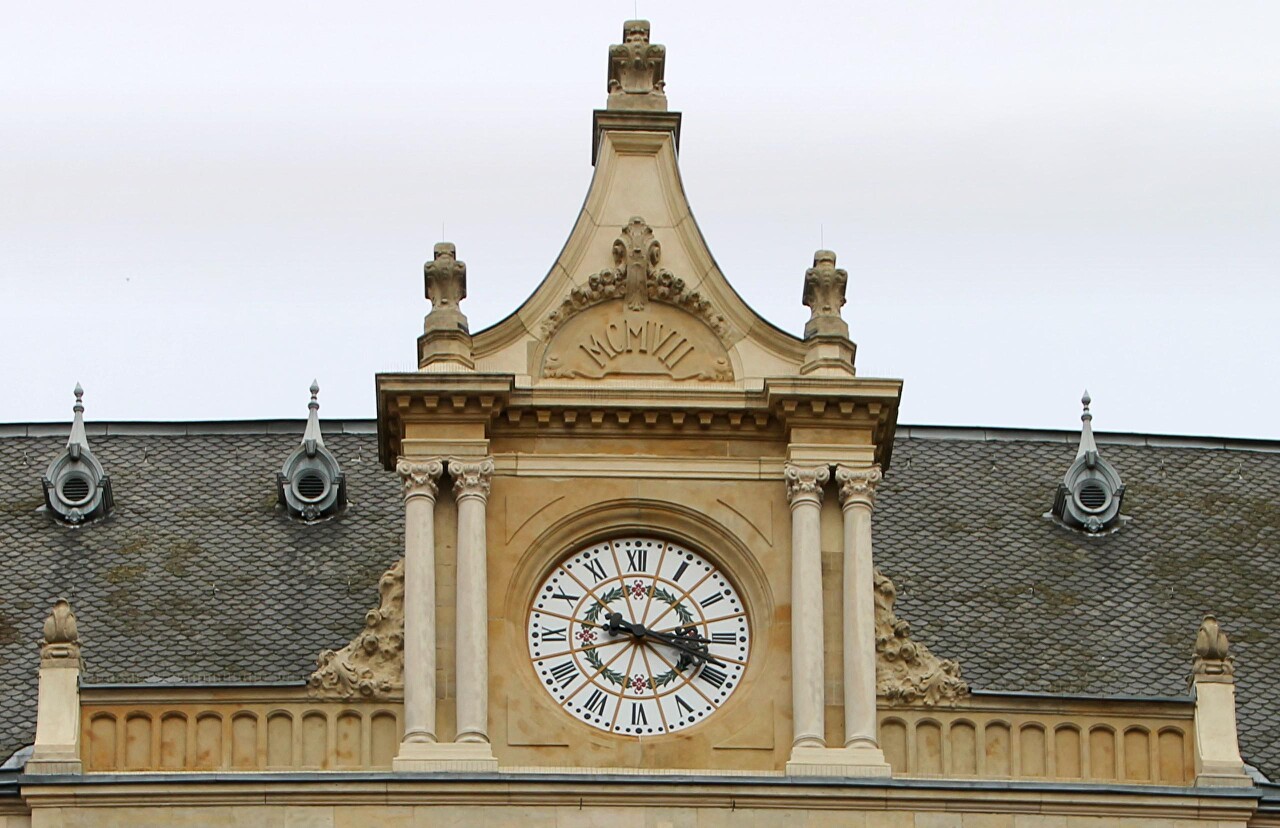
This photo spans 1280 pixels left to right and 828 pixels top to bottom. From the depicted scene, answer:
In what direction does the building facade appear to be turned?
toward the camera
